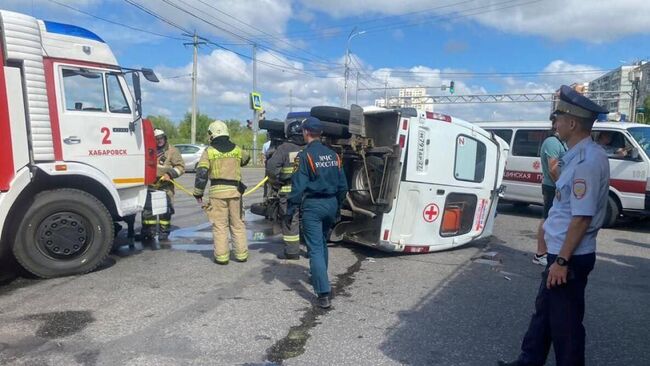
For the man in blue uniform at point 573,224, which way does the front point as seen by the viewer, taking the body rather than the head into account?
to the viewer's left

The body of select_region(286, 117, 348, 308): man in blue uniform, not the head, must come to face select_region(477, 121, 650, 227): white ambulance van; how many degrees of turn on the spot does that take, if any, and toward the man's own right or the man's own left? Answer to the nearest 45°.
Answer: approximately 90° to the man's own right

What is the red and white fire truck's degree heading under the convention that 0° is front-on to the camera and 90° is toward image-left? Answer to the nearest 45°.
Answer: approximately 270°

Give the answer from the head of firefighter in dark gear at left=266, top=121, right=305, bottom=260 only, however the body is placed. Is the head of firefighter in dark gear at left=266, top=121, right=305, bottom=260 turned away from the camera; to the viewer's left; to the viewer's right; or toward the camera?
away from the camera
